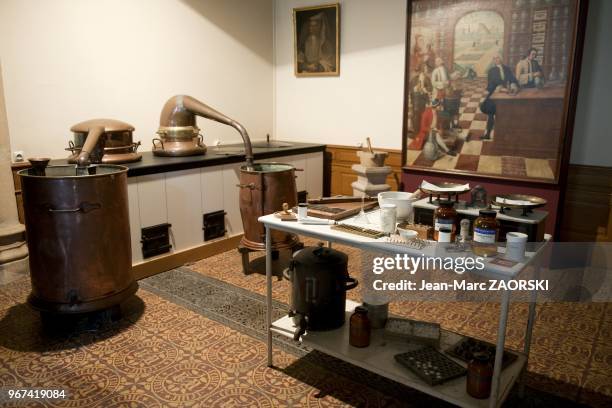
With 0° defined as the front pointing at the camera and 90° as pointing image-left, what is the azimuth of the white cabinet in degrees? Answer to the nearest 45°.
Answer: approximately 315°

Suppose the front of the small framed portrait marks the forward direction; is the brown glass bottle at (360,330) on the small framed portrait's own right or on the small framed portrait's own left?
on the small framed portrait's own left

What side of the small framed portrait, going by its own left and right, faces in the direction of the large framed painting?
left

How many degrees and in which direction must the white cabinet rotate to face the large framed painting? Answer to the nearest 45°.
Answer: approximately 45° to its left

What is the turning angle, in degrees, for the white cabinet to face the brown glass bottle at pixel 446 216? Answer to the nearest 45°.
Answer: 0° — it already faces it
